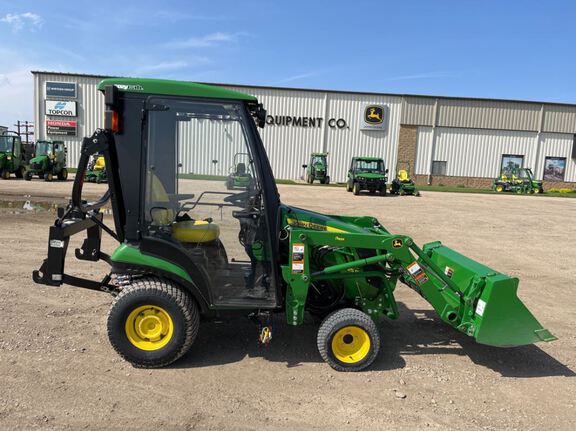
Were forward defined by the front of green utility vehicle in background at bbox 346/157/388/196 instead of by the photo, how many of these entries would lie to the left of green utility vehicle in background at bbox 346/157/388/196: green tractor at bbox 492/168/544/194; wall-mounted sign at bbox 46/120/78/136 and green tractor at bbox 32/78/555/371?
1

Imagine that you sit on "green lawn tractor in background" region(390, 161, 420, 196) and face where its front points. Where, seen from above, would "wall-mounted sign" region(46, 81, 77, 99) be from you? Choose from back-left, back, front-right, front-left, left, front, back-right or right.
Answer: back-right

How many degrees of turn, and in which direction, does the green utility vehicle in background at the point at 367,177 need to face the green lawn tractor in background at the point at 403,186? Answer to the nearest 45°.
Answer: approximately 90° to its left

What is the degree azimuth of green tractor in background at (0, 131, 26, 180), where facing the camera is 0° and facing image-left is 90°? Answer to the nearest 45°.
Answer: approximately 45°

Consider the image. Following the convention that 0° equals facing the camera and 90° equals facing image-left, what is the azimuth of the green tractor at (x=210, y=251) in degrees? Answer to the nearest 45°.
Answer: approximately 270°

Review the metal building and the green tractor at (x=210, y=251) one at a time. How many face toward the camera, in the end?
1

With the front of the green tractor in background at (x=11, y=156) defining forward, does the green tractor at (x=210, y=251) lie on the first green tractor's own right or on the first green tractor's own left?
on the first green tractor's own left

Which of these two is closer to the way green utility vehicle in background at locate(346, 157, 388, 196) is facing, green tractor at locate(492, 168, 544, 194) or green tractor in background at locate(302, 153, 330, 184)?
the green tractor

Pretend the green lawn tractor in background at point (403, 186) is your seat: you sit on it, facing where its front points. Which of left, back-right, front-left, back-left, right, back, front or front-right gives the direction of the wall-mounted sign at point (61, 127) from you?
back-right

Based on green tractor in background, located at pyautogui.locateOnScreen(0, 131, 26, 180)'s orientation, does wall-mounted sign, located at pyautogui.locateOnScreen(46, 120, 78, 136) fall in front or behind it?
behind

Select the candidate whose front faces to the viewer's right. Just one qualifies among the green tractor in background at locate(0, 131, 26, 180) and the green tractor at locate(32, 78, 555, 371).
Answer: the green tractor
